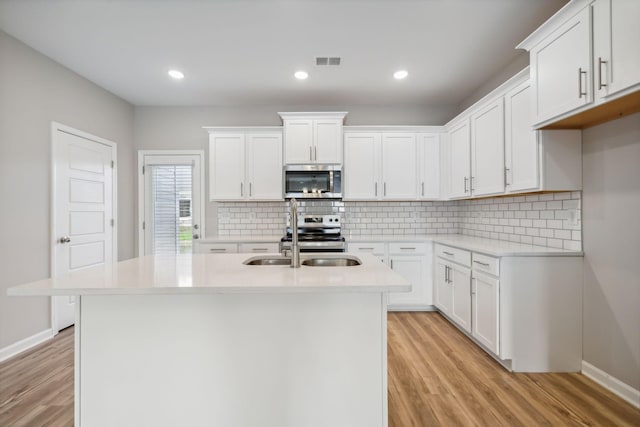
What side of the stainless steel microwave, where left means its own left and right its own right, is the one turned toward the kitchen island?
front

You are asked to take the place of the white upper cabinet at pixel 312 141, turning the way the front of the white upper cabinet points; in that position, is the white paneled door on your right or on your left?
on your right

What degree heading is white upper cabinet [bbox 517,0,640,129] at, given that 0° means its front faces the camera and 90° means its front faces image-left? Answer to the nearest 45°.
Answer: approximately 45°

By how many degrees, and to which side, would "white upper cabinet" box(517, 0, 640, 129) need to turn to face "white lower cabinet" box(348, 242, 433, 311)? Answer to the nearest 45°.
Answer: approximately 90° to its right

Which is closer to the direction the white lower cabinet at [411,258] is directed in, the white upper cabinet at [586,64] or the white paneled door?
the white upper cabinet

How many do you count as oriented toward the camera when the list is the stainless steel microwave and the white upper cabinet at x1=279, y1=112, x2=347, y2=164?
2

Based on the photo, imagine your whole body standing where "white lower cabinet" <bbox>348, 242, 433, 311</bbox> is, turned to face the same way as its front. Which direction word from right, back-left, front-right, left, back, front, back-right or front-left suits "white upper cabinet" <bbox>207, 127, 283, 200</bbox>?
right

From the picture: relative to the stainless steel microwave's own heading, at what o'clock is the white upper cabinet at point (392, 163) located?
The white upper cabinet is roughly at 9 o'clock from the stainless steel microwave.

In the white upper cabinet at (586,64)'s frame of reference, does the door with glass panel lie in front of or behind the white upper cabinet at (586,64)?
in front

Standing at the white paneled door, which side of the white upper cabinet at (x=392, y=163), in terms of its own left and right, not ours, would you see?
right

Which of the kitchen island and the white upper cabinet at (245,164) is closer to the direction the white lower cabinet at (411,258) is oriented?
the kitchen island
